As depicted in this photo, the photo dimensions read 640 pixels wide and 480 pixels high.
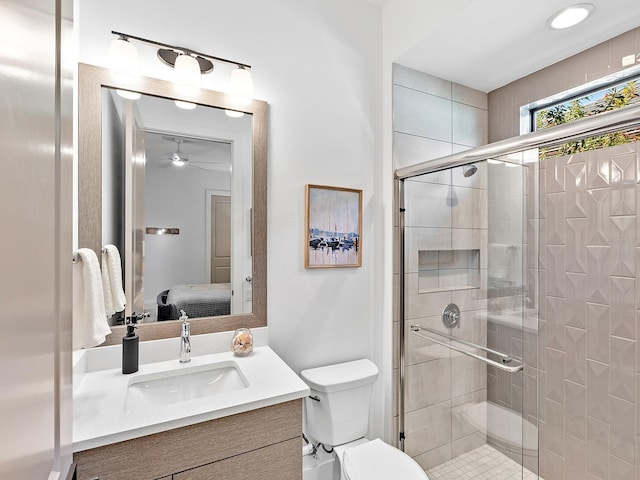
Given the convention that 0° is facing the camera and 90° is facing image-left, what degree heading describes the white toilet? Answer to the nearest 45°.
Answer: approximately 315°

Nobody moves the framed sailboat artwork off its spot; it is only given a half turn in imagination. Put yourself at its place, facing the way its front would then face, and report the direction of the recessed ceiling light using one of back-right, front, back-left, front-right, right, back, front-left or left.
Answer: back-right

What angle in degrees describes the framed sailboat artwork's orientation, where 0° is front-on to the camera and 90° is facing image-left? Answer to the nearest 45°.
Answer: approximately 315°

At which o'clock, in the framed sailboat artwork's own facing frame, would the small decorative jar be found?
The small decorative jar is roughly at 3 o'clock from the framed sailboat artwork.

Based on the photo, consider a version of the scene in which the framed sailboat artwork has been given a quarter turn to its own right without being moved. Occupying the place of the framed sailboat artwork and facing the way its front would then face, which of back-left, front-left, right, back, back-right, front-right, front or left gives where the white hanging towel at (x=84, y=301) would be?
front

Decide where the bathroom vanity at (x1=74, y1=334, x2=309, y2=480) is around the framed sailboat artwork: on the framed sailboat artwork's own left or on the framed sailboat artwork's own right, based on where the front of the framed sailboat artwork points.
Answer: on the framed sailboat artwork's own right
